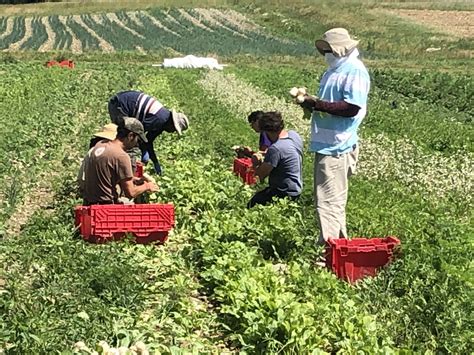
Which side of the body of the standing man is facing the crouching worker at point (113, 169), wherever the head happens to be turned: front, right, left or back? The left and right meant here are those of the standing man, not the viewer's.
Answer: front

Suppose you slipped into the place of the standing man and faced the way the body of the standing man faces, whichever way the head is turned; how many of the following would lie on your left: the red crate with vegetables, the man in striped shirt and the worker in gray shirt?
0

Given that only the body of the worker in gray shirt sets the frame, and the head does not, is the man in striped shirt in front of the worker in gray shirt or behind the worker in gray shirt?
in front

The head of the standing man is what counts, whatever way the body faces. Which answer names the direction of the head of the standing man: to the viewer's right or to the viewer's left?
to the viewer's left

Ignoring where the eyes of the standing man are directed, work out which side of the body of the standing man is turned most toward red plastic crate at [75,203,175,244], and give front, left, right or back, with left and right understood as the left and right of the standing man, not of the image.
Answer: front

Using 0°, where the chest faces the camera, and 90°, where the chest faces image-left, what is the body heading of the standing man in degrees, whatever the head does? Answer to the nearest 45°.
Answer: approximately 90°

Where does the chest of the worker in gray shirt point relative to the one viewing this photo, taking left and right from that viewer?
facing away from the viewer and to the left of the viewer

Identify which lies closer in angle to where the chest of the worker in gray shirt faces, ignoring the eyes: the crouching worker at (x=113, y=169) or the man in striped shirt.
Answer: the man in striped shirt

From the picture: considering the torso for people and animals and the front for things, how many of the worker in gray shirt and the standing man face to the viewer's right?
0

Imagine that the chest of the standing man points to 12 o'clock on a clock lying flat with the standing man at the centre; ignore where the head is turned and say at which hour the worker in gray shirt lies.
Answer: The worker in gray shirt is roughly at 2 o'clock from the standing man.

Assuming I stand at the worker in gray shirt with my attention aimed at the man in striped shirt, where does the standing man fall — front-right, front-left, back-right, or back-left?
back-left

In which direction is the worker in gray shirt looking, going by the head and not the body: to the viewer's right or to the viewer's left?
to the viewer's left

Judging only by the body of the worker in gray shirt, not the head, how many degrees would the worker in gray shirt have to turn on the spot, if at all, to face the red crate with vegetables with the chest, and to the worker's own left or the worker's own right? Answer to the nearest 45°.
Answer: approximately 45° to the worker's own right
